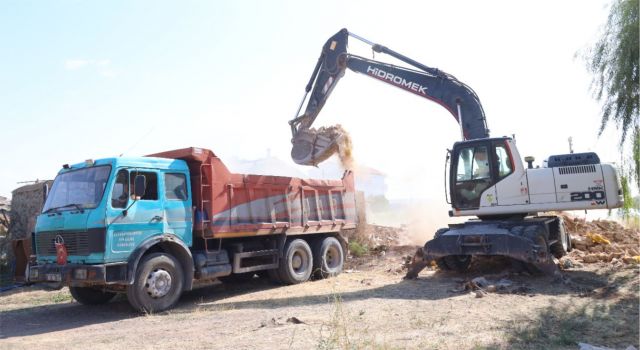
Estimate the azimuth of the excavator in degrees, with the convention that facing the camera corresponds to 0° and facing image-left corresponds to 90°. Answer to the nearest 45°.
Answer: approximately 90°

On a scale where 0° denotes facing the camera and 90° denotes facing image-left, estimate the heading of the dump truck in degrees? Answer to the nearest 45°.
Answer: approximately 45°

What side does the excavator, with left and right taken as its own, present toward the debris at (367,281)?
front

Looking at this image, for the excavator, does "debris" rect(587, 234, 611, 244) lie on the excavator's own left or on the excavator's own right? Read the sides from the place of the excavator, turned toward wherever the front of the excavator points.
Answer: on the excavator's own right

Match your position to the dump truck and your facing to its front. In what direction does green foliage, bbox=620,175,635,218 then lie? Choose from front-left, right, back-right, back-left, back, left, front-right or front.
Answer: back-left

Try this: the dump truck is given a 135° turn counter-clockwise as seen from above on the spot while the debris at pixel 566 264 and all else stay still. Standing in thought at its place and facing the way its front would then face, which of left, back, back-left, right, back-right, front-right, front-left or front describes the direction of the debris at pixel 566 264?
front

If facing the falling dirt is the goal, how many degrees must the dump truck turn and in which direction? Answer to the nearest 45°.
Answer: approximately 180°

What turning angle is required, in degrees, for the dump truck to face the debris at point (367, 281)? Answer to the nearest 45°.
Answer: approximately 135° to its left

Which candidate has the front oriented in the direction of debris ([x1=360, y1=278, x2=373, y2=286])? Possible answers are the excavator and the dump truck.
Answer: the excavator

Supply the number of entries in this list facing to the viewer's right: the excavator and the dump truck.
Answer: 0

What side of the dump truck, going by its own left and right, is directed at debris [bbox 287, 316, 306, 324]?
left
